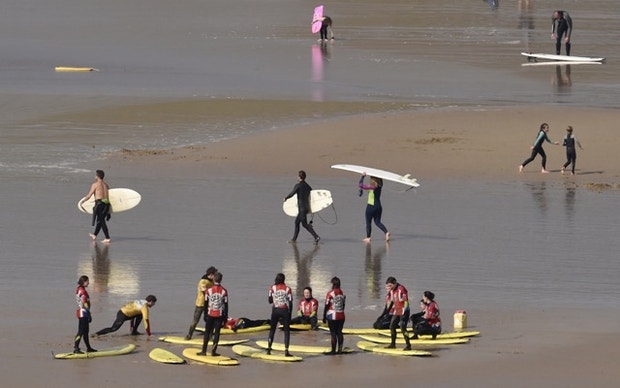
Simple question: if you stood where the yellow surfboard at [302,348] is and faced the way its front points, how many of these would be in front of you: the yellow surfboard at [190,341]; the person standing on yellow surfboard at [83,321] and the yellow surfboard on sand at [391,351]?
2

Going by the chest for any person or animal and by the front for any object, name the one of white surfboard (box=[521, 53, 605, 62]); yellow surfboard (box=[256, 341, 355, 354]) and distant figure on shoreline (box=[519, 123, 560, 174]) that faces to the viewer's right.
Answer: the distant figure on shoreline

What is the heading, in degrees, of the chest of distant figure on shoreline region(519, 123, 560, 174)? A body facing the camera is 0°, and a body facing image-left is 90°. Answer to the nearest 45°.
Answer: approximately 270°

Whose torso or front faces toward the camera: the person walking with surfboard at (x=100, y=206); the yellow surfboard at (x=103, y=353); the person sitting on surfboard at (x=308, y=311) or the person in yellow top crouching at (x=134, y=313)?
the person sitting on surfboard

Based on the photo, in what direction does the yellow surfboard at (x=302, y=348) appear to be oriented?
to the viewer's left

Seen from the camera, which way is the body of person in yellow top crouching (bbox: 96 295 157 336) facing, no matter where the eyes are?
to the viewer's right
